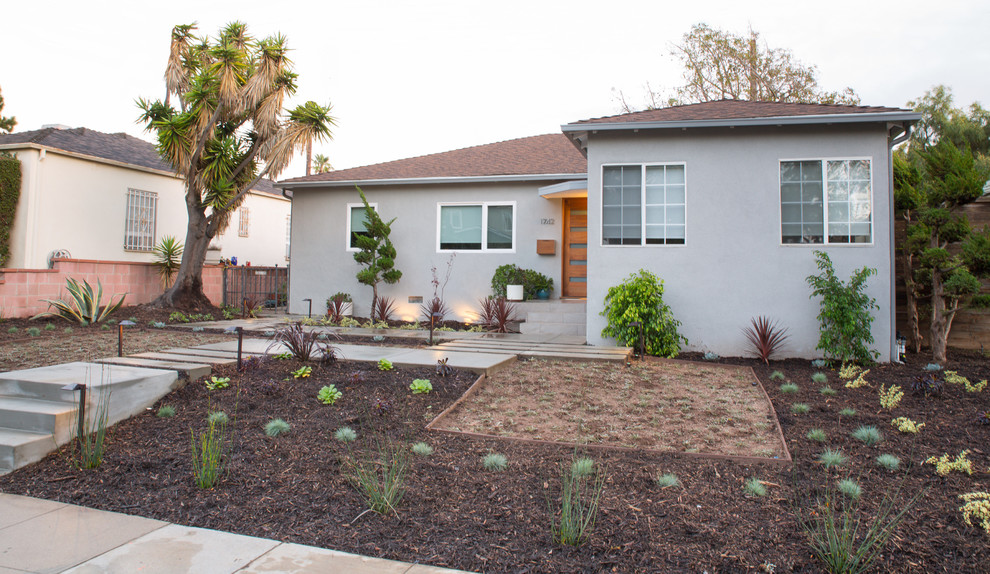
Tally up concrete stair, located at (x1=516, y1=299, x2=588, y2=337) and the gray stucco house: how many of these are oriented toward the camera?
2

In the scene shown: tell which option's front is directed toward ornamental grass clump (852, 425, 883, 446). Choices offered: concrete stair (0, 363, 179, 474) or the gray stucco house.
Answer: the gray stucco house

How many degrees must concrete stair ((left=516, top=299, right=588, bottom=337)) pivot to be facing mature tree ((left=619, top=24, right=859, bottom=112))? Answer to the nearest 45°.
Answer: approximately 135° to its left

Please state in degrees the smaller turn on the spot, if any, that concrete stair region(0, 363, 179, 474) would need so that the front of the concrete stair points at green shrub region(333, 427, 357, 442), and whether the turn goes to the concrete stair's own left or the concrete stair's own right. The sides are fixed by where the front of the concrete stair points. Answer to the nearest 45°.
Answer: approximately 90° to the concrete stair's own left

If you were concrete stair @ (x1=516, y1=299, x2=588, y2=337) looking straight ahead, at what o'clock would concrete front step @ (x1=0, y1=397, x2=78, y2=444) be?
The concrete front step is roughly at 1 o'clock from the concrete stair.

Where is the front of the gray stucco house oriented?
toward the camera

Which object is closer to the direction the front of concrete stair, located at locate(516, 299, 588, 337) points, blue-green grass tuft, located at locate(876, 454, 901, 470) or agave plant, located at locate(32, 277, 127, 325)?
the blue-green grass tuft

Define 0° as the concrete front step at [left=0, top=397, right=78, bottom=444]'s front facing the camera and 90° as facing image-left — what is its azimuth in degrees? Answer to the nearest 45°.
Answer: approximately 45°

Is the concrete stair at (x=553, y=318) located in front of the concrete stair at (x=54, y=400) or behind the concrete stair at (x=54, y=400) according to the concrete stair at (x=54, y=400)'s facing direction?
behind

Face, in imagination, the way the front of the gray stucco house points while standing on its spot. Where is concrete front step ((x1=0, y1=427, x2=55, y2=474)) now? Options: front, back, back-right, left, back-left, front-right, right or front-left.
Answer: front-right

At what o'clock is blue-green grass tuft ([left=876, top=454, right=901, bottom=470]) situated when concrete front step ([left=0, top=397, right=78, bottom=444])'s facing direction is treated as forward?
The blue-green grass tuft is roughly at 9 o'clock from the concrete front step.

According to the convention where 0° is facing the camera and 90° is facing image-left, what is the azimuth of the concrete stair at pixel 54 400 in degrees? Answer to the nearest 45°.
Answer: approximately 45°
